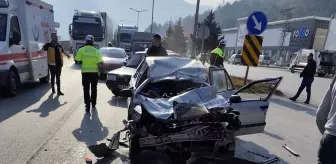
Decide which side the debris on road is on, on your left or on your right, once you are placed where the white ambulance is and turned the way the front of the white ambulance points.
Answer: on your left

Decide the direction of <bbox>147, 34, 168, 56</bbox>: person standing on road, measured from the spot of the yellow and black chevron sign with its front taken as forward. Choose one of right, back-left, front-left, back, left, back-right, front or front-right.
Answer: front-right

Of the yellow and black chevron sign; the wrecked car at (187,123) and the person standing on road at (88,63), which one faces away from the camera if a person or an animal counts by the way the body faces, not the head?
the person standing on road

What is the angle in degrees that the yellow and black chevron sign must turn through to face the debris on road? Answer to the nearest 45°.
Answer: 0° — it already faces it

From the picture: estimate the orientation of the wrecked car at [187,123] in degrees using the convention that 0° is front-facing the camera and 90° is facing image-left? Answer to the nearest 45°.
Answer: approximately 0°

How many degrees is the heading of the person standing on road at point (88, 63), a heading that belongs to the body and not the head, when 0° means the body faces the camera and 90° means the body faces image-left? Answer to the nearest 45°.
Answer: approximately 180°

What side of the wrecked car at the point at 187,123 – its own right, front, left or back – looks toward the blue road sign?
back

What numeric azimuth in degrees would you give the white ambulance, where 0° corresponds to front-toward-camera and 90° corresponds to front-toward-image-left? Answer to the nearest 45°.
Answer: approximately 45°

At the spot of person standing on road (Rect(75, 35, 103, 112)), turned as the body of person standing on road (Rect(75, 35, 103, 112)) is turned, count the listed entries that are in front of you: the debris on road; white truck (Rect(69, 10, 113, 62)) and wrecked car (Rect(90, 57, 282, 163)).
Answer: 1

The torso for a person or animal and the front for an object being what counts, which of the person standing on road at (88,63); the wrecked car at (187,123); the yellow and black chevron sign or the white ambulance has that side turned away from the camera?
the person standing on road
